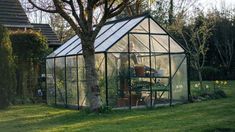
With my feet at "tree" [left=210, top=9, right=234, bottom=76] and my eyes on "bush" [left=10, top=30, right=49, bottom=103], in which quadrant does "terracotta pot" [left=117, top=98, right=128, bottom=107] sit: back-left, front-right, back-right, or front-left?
front-left

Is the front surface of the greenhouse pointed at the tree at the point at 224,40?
no
